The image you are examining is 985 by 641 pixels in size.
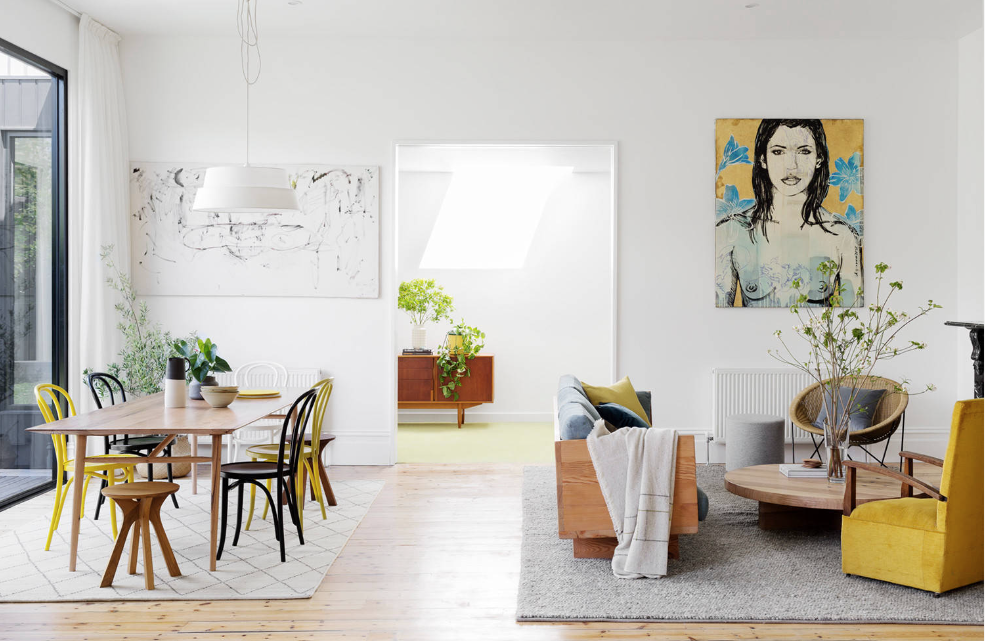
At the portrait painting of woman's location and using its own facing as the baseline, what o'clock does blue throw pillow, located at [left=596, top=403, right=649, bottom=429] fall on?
The blue throw pillow is roughly at 1 o'clock from the portrait painting of woman.

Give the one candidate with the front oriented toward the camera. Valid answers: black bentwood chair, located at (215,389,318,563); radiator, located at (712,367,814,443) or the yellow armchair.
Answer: the radiator

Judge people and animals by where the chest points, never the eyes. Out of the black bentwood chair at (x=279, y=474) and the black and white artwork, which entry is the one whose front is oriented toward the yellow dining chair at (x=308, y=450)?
the black and white artwork

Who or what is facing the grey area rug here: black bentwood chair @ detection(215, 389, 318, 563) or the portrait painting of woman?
the portrait painting of woman

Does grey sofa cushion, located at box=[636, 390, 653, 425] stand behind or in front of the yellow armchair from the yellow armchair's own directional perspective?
in front

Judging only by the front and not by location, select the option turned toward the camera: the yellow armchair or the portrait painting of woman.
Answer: the portrait painting of woman

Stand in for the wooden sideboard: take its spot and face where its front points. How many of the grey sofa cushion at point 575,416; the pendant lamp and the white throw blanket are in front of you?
3

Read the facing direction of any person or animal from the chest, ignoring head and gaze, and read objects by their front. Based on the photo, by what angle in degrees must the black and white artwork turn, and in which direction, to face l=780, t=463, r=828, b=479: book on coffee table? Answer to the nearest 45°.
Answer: approximately 45° to its left

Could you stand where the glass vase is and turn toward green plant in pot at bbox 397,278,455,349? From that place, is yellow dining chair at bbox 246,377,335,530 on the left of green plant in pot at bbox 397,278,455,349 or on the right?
left

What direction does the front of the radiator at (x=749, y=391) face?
toward the camera

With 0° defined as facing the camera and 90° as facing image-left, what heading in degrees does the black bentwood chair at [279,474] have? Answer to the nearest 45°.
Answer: approximately 90°

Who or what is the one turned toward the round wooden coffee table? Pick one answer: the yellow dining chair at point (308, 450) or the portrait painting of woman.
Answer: the portrait painting of woman

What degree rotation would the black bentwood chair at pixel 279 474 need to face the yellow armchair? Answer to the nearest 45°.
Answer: approximately 135° to its left

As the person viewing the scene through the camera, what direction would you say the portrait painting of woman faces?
facing the viewer

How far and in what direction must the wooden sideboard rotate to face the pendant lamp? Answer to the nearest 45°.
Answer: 0° — it already faces it

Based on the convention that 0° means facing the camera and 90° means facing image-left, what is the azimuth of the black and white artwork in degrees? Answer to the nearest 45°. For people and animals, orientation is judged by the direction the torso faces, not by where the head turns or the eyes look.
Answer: approximately 0°

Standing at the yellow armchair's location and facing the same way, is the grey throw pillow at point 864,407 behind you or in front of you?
in front

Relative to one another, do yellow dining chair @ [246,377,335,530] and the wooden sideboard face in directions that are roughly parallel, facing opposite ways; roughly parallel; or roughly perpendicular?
roughly perpendicular

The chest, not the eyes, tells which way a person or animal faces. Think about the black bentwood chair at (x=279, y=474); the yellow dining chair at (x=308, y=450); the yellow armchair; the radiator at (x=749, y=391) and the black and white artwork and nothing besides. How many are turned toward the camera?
2

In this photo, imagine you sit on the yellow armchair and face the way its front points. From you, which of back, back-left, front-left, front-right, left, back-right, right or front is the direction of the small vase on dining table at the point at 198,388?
front-left

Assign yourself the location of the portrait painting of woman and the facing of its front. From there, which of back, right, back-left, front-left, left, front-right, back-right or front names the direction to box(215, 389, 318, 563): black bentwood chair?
front-right
